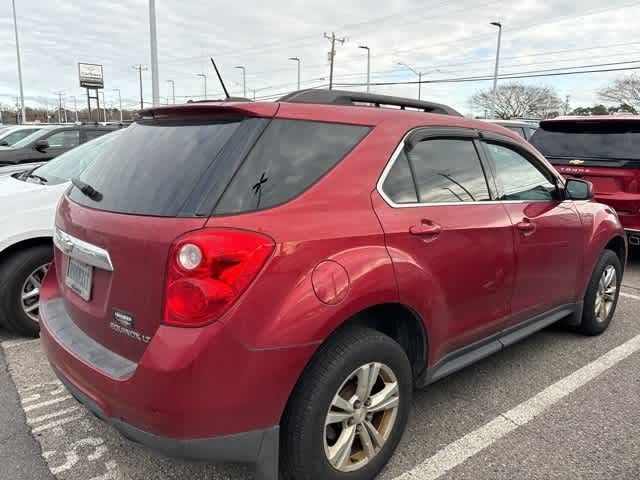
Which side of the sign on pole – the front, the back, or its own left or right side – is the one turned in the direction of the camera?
front

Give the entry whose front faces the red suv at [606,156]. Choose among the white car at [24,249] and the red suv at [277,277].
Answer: the red suv at [277,277]

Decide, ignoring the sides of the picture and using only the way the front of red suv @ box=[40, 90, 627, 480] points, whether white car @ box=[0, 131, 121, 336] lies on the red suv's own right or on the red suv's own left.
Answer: on the red suv's own left

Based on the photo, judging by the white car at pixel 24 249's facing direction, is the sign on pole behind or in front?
behind

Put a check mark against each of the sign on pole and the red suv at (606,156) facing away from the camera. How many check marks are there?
1

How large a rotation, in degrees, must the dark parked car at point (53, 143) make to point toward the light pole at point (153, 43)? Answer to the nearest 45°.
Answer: approximately 135° to its right

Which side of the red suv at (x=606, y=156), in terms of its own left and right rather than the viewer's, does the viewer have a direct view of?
back

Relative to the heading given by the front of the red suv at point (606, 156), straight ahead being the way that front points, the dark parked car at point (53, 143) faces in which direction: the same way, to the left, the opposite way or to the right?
the opposite way

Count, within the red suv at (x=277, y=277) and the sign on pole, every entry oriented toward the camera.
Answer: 1

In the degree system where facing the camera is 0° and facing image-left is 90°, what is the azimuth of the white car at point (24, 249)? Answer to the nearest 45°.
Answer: approximately 45°

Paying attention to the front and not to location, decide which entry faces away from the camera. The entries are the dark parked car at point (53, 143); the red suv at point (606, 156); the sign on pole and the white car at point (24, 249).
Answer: the red suv

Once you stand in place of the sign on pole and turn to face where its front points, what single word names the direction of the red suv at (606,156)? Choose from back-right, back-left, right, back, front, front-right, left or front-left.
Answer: front

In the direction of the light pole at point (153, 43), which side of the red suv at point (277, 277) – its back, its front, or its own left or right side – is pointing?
left

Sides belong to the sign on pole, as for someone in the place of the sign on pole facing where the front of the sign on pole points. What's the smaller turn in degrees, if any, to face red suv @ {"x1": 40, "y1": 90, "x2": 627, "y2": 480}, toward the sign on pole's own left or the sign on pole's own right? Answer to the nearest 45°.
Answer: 0° — it already faces it

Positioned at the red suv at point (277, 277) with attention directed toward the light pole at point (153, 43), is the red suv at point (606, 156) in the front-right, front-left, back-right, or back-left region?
front-right

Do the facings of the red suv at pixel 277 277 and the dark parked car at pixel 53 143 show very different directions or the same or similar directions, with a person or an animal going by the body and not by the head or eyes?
very different directions

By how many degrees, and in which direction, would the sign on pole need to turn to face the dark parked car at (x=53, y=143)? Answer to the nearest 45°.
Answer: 0° — it already faces it

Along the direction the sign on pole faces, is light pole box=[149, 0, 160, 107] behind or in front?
in front

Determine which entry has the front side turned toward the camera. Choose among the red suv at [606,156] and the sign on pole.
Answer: the sign on pole
